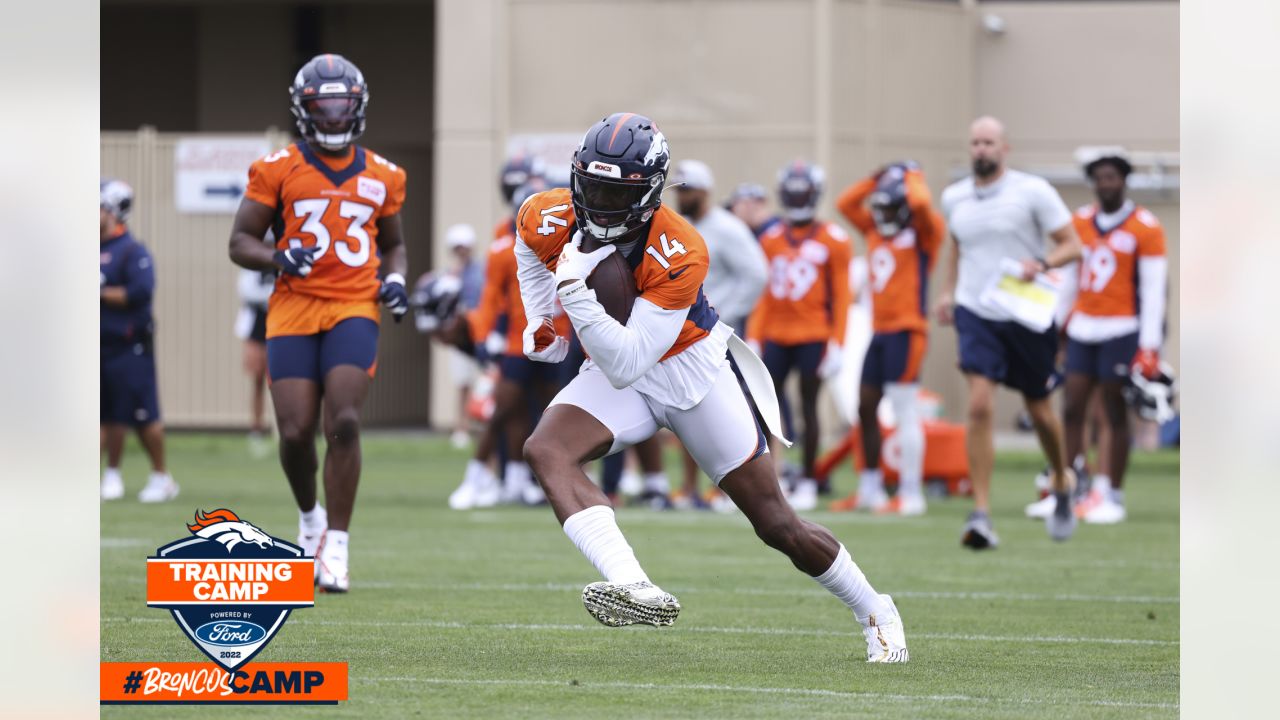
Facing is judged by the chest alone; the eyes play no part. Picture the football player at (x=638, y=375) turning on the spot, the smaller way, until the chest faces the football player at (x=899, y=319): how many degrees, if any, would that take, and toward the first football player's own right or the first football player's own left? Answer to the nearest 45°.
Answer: approximately 135° to the first football player's own right

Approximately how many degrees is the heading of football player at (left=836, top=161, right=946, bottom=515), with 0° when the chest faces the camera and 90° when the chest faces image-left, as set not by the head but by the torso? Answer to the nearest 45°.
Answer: approximately 45°

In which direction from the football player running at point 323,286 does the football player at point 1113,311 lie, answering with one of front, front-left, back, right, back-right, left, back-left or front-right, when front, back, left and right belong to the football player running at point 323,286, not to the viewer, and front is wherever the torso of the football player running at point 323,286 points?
back-left

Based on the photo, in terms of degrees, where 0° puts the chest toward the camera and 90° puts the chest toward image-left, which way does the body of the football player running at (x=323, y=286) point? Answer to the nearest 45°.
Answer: approximately 0°

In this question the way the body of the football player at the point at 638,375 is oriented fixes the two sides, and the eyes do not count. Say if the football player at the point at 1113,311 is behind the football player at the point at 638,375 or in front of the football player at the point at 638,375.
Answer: behind
